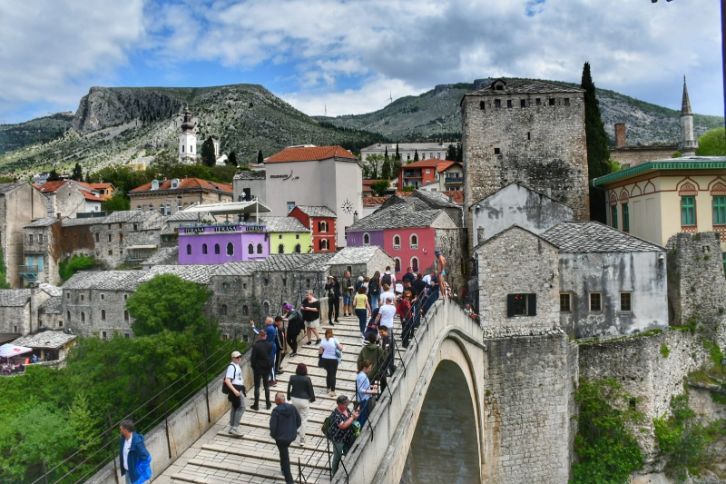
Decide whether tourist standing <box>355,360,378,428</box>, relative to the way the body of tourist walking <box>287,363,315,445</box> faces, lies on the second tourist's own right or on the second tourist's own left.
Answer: on the second tourist's own right

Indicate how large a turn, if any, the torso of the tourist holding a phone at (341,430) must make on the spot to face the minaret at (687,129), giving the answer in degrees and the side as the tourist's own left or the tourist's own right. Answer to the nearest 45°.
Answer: approximately 90° to the tourist's own left

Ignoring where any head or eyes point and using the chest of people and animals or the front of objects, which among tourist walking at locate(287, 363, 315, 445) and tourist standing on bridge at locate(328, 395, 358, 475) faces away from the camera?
tourist walking at locate(287, 363, 315, 445)

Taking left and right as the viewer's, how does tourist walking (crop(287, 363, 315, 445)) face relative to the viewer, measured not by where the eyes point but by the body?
facing away from the viewer
